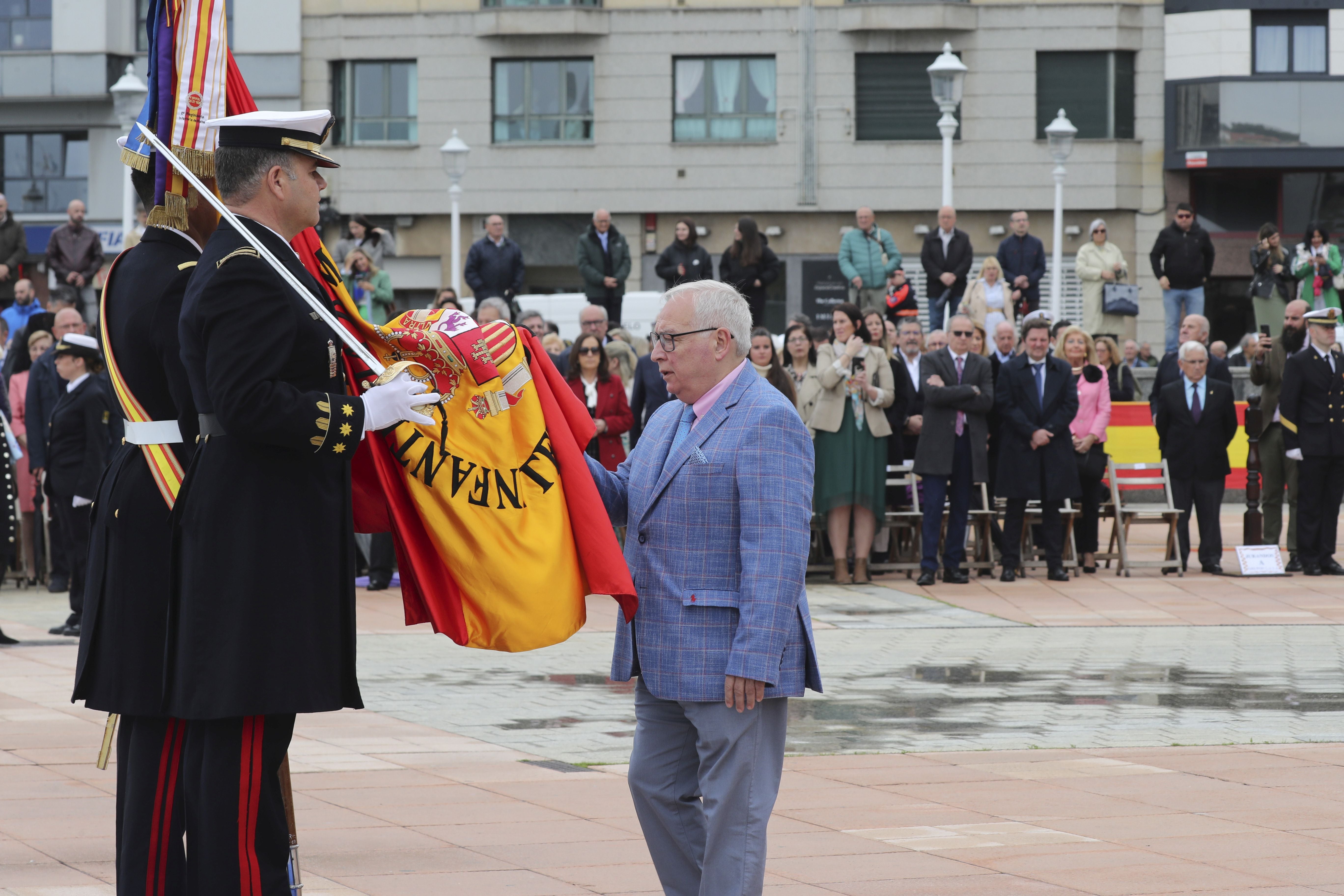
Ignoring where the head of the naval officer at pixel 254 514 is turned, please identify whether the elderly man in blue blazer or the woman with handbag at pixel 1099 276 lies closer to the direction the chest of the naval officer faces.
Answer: the elderly man in blue blazer

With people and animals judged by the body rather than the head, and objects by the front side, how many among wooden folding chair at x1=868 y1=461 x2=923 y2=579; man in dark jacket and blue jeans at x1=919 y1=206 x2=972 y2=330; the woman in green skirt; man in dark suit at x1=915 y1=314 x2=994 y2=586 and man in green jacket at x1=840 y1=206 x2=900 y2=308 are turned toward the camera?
5

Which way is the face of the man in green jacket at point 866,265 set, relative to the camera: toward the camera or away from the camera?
toward the camera

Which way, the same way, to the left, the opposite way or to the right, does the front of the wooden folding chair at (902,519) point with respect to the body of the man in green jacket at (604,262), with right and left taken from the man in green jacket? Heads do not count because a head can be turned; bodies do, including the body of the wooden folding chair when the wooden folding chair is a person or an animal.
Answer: the same way

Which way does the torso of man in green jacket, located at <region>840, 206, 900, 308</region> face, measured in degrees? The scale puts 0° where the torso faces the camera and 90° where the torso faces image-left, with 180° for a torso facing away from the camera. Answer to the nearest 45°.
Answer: approximately 0°

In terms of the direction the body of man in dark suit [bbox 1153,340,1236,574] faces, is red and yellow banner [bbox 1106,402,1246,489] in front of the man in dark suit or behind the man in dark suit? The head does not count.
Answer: behind

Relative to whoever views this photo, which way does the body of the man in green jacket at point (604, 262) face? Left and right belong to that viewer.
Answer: facing the viewer

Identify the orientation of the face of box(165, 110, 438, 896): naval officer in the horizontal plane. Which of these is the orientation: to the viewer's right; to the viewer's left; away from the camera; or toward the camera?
to the viewer's right

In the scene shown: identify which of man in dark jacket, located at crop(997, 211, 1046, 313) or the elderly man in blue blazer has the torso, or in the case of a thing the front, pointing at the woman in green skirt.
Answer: the man in dark jacket

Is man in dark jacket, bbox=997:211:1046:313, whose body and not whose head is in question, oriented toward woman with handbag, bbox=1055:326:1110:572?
yes

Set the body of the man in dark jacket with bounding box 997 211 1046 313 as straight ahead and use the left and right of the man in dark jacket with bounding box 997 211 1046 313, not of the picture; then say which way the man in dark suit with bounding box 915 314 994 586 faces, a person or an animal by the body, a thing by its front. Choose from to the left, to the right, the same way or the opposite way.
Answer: the same way

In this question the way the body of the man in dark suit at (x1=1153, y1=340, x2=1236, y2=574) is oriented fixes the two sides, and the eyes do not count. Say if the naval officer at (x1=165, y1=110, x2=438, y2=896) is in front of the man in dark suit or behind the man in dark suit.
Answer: in front

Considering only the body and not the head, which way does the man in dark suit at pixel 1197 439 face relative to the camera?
toward the camera

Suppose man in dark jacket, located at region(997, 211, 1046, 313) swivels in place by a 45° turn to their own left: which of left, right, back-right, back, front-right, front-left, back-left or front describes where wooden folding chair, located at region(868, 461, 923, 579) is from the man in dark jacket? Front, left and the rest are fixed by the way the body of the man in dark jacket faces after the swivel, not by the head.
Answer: front-right

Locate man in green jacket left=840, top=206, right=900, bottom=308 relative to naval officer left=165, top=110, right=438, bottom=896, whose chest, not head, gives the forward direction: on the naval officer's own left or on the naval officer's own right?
on the naval officer's own left
